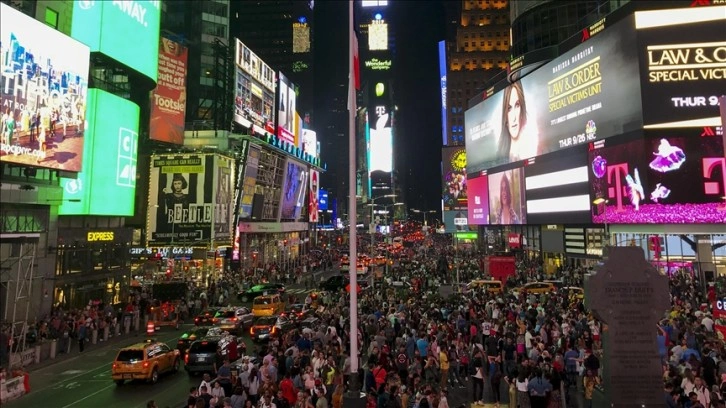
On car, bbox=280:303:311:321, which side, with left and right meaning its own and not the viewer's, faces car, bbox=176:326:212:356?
back

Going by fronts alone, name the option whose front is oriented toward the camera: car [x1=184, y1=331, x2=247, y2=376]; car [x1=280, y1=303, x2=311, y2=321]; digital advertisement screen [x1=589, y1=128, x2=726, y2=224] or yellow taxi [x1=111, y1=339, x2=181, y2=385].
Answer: the digital advertisement screen

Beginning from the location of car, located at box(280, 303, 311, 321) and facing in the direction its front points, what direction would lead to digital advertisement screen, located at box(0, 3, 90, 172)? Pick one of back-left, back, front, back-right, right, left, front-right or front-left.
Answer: back-left

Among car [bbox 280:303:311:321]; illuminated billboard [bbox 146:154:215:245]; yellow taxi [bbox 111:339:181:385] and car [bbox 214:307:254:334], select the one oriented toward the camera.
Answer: the illuminated billboard

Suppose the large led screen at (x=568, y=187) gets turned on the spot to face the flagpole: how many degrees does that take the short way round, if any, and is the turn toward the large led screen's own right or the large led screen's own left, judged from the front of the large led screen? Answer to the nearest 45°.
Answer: approximately 45° to the large led screen's own left

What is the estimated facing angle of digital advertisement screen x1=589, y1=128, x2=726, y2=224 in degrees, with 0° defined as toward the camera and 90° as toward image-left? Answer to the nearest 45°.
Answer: approximately 0°
